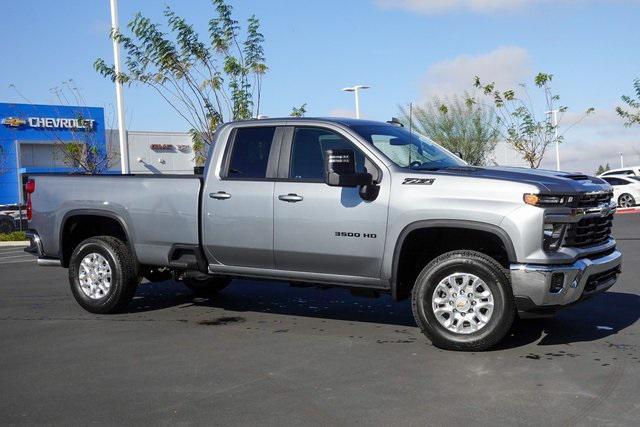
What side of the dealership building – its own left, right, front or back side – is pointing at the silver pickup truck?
front

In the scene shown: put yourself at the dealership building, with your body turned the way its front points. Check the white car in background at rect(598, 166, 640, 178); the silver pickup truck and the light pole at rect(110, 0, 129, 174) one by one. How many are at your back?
0

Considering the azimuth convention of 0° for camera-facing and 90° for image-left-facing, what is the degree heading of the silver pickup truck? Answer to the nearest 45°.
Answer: approximately 315°

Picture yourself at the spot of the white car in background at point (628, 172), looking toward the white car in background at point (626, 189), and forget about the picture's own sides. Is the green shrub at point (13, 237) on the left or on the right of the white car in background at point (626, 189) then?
right

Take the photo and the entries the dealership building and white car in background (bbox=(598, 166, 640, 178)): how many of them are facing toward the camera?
1

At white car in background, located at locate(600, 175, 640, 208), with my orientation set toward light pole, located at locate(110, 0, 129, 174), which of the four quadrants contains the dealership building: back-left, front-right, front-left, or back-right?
front-right

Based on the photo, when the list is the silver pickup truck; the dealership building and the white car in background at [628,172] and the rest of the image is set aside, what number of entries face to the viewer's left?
1

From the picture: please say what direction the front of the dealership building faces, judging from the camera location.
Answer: facing the viewer

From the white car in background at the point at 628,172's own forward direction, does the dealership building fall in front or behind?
in front

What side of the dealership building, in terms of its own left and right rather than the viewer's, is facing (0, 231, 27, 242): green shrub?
front

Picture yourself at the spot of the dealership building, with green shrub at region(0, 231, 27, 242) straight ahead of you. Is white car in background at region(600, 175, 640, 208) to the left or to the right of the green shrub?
left

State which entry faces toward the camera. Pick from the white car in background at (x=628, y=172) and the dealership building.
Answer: the dealership building

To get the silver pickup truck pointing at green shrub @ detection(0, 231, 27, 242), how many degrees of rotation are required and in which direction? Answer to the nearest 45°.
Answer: approximately 180°

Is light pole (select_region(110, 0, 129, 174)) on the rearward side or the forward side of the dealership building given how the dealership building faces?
on the forward side

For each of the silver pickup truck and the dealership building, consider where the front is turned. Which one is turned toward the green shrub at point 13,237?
the dealership building

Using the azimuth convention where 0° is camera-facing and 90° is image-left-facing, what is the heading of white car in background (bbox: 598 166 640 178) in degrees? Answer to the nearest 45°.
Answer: approximately 90°
